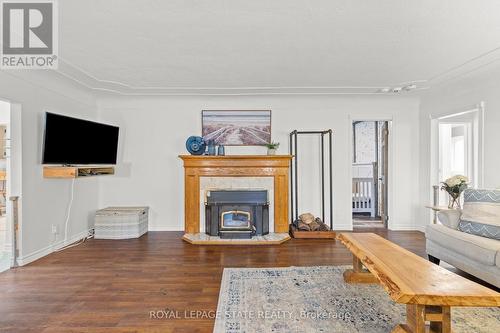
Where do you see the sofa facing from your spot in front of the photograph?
facing the viewer and to the left of the viewer

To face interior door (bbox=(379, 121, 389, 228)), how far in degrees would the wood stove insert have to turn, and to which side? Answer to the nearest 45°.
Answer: approximately 90° to its left

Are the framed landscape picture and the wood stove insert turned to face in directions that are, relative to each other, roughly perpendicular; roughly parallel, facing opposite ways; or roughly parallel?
roughly parallel

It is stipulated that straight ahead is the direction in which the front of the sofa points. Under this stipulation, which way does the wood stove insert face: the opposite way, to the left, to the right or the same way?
to the left

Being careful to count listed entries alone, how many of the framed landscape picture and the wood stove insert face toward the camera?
2

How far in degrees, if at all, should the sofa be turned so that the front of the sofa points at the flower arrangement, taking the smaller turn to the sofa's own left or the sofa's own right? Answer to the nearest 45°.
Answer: approximately 135° to the sofa's own right

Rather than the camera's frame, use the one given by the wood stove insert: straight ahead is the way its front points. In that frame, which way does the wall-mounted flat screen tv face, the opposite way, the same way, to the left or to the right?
to the left

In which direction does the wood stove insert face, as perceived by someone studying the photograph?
facing the viewer

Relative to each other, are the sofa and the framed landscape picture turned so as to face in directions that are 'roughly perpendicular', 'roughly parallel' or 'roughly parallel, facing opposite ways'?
roughly perpendicular

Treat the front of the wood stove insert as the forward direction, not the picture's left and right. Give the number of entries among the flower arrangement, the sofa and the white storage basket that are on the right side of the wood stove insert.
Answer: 1

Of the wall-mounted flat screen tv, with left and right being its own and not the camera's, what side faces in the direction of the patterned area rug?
front

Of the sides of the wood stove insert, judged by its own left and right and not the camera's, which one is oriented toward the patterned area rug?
front

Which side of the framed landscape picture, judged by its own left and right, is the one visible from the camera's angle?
front

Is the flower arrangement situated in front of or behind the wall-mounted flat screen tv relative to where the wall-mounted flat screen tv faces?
in front

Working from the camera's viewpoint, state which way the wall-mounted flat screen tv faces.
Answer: facing the viewer and to the right of the viewer
